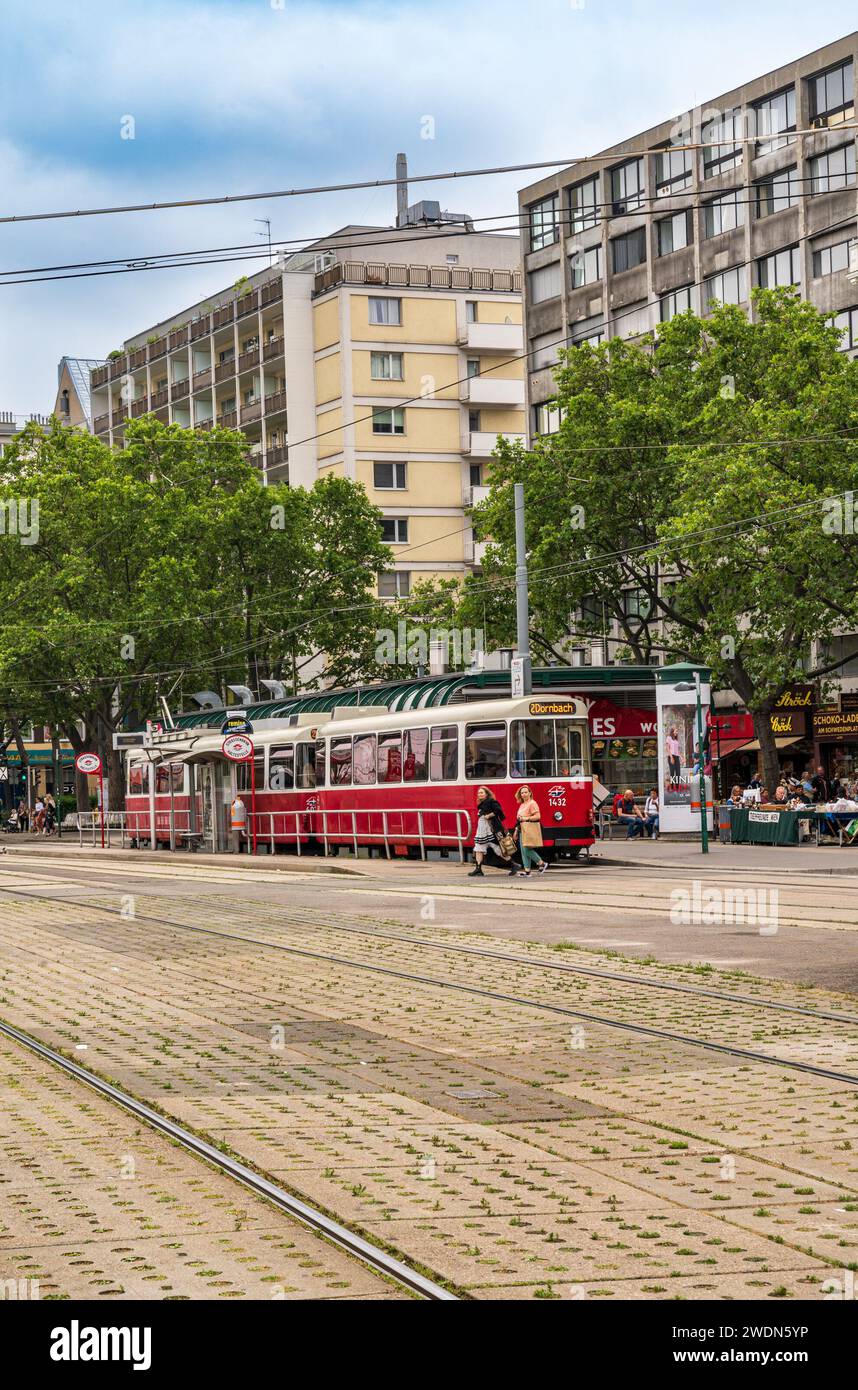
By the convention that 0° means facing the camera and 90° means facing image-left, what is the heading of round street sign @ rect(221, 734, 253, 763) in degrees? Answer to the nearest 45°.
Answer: approximately 0°

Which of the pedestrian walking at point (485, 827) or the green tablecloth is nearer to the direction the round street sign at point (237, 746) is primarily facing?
the pedestrian walking

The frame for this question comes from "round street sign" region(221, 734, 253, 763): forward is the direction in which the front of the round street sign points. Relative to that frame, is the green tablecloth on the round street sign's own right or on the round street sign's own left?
on the round street sign's own left
